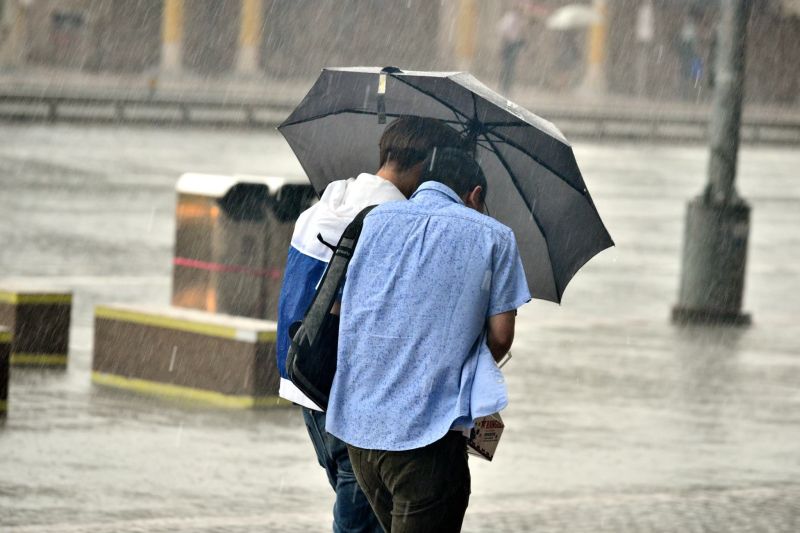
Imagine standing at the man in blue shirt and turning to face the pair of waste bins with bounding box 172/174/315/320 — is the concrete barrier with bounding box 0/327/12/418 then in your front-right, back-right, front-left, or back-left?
front-left

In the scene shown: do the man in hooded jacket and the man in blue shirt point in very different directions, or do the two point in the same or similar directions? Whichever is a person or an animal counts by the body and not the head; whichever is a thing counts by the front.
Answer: same or similar directions

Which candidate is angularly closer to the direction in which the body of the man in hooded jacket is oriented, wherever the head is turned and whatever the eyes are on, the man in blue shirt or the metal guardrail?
the metal guardrail

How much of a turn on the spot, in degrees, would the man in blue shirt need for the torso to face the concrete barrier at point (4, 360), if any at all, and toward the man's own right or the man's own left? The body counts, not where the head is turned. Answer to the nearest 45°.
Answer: approximately 90° to the man's own left

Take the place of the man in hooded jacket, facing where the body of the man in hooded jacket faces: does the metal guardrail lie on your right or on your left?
on your left

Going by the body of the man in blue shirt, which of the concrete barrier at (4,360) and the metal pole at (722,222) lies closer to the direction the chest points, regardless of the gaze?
the metal pole

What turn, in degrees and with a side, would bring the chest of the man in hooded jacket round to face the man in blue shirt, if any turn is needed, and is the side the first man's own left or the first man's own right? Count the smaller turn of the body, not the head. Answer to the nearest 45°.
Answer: approximately 90° to the first man's own right

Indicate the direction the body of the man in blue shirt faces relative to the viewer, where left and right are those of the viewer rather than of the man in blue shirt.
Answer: facing away from the viewer and to the right of the viewer

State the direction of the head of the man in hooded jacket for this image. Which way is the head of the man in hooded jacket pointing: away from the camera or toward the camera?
away from the camera

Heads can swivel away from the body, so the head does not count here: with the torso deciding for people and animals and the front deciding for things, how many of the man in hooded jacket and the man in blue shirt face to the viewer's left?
0

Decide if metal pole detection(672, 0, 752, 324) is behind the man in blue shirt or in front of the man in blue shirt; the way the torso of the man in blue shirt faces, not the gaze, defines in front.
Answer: in front

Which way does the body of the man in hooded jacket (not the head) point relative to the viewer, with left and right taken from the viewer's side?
facing away from the viewer and to the right of the viewer
